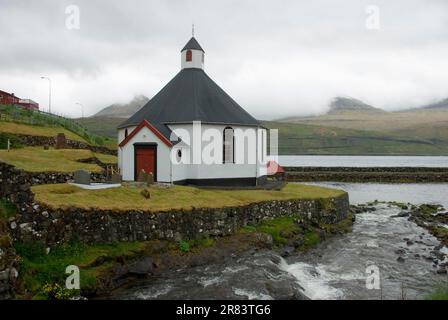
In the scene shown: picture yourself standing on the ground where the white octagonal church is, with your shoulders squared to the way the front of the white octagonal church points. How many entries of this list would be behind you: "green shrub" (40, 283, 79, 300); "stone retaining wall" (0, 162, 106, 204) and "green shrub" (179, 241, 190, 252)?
0

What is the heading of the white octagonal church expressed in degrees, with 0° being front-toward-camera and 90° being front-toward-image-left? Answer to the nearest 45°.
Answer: approximately 45°

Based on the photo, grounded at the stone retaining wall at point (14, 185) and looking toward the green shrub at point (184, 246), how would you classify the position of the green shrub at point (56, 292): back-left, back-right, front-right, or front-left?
front-right

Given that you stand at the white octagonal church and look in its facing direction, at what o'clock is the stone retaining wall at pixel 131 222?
The stone retaining wall is roughly at 11 o'clock from the white octagonal church.

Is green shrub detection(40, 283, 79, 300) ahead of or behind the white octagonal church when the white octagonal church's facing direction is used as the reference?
ahead

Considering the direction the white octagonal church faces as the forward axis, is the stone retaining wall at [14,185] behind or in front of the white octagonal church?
in front

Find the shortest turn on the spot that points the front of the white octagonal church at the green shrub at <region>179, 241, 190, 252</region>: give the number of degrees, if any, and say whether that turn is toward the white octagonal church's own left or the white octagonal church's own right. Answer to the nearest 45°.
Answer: approximately 45° to the white octagonal church's own left
